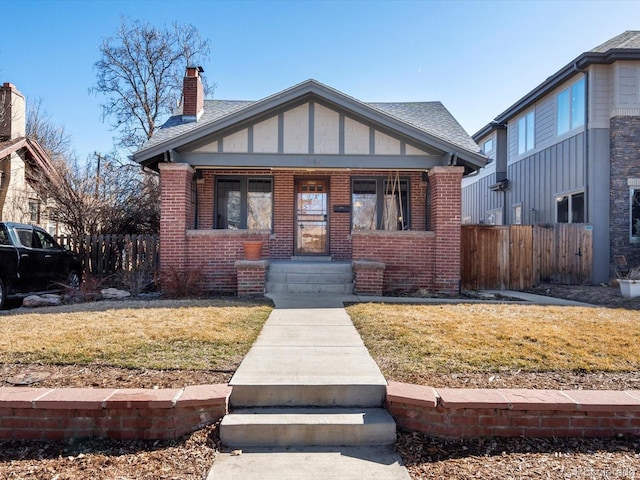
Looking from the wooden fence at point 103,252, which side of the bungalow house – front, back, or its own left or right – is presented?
right

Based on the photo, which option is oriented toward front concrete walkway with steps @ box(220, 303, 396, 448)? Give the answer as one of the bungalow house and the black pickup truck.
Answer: the bungalow house

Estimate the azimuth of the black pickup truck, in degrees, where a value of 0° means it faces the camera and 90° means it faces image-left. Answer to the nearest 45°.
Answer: approximately 225°

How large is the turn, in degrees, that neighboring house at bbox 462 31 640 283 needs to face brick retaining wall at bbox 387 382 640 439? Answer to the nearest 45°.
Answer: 0° — it already faces it

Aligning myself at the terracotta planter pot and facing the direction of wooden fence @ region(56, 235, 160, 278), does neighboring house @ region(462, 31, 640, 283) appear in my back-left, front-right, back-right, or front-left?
back-right

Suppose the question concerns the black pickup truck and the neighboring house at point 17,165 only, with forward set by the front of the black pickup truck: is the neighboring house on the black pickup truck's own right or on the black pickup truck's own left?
on the black pickup truck's own left

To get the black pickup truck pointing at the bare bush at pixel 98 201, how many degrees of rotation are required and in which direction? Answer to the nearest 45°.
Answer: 0° — it already faces it
